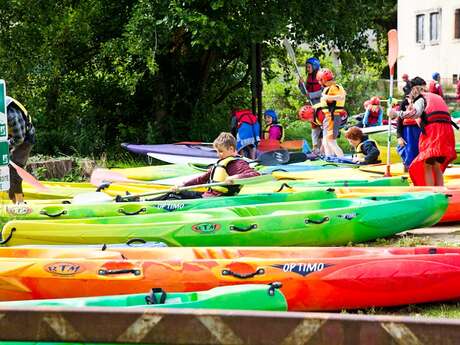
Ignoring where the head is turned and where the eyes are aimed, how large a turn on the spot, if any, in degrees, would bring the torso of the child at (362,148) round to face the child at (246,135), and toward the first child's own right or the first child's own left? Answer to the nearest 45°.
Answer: approximately 45° to the first child's own right

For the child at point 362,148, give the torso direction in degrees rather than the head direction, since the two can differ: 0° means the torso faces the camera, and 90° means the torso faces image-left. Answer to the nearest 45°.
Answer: approximately 90°

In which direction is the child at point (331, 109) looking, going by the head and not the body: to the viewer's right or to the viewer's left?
to the viewer's left

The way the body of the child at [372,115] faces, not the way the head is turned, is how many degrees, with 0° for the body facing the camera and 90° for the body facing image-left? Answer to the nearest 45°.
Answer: approximately 0°
